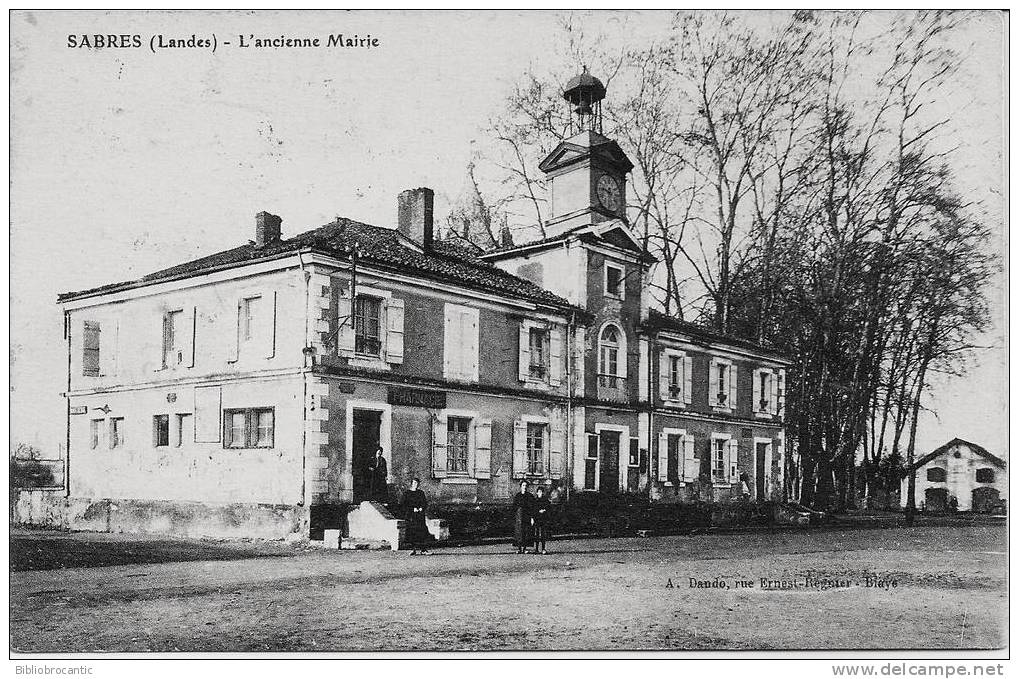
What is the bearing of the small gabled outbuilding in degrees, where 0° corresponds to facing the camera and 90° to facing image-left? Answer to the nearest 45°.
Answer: approximately 0°

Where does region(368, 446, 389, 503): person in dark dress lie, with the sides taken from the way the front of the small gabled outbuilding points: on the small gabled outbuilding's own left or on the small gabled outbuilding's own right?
on the small gabled outbuilding's own right

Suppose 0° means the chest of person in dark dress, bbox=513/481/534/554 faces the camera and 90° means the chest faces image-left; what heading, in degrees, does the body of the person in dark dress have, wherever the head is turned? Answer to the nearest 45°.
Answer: approximately 0°

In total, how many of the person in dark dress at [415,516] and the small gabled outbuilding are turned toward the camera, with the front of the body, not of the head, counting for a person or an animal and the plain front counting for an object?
2

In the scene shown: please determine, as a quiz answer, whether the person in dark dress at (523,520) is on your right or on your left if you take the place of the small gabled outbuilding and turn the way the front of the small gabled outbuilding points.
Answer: on your right

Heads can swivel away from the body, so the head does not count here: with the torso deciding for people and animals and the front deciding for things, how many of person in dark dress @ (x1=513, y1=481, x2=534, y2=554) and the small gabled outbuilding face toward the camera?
2
